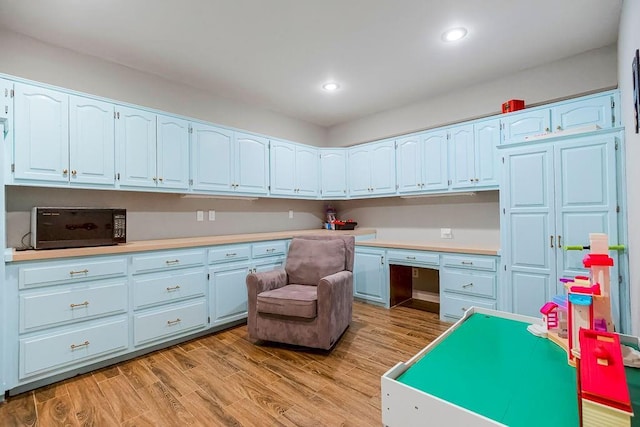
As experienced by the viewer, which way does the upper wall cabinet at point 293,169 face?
facing the viewer and to the right of the viewer

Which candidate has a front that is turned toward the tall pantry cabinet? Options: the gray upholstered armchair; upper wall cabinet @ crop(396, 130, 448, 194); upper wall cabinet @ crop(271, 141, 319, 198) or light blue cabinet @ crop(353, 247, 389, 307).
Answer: upper wall cabinet @ crop(271, 141, 319, 198)

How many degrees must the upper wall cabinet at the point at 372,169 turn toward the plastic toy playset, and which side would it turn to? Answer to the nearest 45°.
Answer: approximately 45° to its left

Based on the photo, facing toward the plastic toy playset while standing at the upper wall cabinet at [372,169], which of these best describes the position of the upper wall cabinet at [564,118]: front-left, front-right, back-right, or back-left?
front-left

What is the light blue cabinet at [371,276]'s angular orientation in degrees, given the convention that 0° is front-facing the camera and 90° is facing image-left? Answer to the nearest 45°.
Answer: approximately 45°

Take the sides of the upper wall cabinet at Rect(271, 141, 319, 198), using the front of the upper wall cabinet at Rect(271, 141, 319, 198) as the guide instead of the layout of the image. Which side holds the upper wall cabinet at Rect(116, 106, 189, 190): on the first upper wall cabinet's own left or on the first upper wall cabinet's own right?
on the first upper wall cabinet's own right

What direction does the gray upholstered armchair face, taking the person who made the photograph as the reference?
facing the viewer and to the left of the viewer

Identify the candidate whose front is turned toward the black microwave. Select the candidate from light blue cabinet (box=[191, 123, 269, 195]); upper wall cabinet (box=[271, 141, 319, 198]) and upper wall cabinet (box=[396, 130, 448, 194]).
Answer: upper wall cabinet (box=[396, 130, 448, 194])

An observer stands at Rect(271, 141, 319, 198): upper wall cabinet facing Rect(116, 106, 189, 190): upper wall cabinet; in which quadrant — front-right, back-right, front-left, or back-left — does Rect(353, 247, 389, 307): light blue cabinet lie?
back-left

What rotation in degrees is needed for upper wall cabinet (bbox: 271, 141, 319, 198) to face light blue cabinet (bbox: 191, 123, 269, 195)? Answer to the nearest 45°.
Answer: approximately 90° to its right

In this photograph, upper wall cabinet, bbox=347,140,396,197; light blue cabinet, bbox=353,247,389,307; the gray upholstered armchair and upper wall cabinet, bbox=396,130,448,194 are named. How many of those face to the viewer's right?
0

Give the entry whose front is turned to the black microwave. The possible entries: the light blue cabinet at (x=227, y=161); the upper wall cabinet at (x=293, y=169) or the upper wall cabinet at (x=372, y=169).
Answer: the upper wall cabinet at (x=372, y=169)

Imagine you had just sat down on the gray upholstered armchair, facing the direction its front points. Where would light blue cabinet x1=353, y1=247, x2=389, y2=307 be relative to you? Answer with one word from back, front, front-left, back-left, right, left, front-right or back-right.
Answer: back

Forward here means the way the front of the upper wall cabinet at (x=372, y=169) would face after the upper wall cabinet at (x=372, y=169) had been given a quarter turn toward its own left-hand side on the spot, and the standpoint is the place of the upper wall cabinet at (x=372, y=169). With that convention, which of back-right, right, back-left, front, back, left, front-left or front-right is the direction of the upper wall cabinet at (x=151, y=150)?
right

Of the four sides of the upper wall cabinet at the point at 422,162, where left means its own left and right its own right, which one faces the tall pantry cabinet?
left

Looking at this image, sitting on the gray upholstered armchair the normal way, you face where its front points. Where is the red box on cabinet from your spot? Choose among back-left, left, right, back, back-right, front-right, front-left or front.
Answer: back-left

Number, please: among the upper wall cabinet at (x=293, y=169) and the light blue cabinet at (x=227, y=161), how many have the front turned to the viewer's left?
0

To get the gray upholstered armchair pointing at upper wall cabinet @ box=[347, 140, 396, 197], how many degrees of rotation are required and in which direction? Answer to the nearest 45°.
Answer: approximately 180°

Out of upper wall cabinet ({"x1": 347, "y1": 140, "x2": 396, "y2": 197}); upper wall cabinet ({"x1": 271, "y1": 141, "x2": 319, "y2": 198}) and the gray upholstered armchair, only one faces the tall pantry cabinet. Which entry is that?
upper wall cabinet ({"x1": 271, "y1": 141, "x2": 319, "y2": 198})
